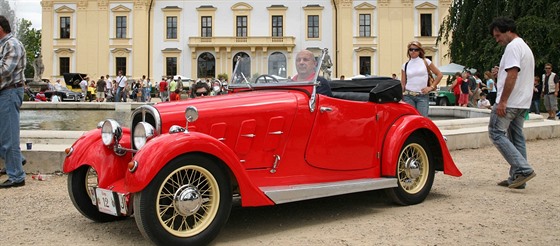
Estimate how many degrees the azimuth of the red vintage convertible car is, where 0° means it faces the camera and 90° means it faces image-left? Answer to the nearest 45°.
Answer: approximately 45°

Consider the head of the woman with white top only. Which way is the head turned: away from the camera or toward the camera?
toward the camera

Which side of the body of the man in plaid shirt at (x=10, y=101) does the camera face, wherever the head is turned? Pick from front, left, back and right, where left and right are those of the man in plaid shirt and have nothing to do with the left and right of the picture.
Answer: left
